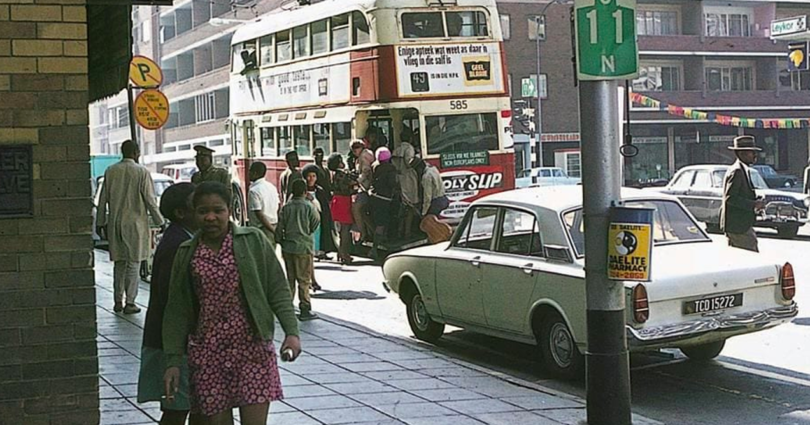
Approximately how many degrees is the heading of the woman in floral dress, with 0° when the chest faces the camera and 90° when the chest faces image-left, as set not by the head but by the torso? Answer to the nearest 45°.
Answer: approximately 0°

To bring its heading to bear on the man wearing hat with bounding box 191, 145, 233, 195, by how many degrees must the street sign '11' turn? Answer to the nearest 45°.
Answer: approximately 135° to its right

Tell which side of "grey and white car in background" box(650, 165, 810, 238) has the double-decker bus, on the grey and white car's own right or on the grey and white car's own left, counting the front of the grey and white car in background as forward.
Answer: on the grey and white car's own right

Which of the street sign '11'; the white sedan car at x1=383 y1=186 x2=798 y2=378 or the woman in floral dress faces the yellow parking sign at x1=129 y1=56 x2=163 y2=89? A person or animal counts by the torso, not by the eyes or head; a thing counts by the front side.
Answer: the white sedan car

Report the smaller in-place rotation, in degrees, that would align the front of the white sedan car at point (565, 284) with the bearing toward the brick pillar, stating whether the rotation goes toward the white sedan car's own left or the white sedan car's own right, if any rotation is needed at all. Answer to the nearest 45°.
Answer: approximately 90° to the white sedan car's own left

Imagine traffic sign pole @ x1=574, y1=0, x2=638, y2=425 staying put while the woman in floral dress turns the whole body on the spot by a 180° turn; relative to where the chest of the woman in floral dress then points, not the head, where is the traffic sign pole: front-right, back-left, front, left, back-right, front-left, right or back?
front-right

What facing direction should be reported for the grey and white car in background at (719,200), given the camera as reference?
facing the viewer and to the right of the viewer

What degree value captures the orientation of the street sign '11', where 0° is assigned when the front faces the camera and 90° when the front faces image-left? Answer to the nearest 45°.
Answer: approximately 0°

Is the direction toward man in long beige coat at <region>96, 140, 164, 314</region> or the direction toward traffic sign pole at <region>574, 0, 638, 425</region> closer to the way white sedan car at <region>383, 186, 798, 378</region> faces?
the man in long beige coat

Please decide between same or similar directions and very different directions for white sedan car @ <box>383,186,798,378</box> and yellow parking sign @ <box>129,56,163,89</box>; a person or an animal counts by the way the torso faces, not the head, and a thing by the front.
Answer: very different directions

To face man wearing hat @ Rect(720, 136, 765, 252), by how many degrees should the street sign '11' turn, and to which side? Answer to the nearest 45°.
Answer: approximately 180°
